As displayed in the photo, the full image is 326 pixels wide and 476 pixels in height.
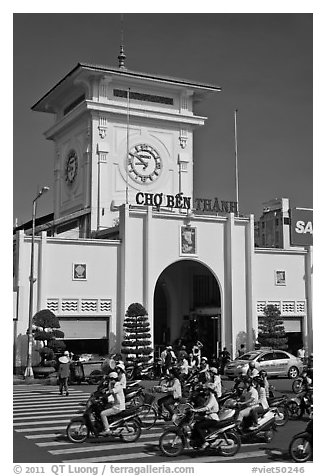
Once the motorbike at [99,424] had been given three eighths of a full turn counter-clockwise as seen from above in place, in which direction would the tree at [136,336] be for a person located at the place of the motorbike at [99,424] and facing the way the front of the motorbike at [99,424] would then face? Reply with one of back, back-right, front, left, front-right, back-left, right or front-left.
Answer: back-left

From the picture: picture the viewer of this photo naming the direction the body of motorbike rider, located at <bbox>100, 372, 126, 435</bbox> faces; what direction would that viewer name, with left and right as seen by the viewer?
facing to the left of the viewer

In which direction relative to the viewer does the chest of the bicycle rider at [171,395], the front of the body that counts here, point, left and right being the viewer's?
facing to the left of the viewer

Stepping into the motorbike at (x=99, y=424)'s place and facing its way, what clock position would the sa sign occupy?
The sa sign is roughly at 4 o'clock from the motorbike.

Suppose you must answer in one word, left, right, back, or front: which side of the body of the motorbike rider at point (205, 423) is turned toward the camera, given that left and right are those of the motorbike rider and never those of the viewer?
left

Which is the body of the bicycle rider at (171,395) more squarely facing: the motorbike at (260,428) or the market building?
the market building

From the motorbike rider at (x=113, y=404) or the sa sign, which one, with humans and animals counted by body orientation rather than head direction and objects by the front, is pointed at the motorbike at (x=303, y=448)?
the sa sign

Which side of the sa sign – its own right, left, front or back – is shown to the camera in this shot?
front

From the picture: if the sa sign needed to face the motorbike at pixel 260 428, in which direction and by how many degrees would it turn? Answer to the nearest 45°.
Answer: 0° — it already faces it

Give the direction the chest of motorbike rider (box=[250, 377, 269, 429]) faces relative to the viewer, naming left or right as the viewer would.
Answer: facing to the left of the viewer

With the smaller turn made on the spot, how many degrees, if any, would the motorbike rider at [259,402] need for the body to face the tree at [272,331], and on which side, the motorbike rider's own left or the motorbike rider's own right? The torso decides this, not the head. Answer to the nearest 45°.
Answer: approximately 90° to the motorbike rider's own right

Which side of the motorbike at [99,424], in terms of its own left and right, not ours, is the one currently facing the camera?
left

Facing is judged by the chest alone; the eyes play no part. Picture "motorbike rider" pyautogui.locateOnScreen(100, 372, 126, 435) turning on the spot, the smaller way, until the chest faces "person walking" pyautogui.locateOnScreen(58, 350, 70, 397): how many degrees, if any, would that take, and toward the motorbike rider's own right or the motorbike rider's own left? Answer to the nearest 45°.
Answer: approximately 90° to the motorbike rider's own right

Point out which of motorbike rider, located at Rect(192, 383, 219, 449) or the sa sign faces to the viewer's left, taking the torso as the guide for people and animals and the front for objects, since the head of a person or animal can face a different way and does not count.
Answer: the motorbike rider

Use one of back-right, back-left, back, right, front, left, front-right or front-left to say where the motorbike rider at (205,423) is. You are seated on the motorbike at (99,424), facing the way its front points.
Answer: back-left
